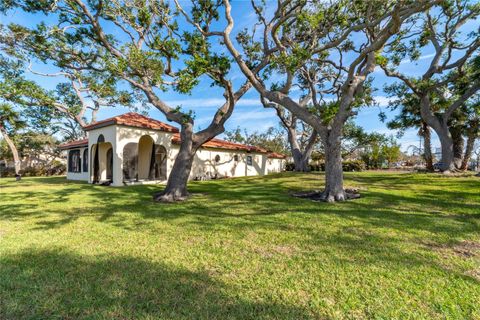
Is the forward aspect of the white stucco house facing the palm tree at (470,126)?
no

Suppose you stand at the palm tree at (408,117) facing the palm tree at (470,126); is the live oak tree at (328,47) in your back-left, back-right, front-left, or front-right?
back-right
